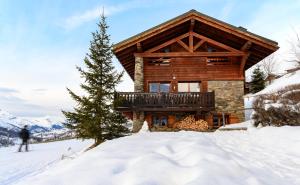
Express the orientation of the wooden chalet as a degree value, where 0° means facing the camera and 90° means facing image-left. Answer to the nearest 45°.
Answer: approximately 0°

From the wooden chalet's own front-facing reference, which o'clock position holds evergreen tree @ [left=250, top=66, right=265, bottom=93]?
The evergreen tree is roughly at 7 o'clock from the wooden chalet.
